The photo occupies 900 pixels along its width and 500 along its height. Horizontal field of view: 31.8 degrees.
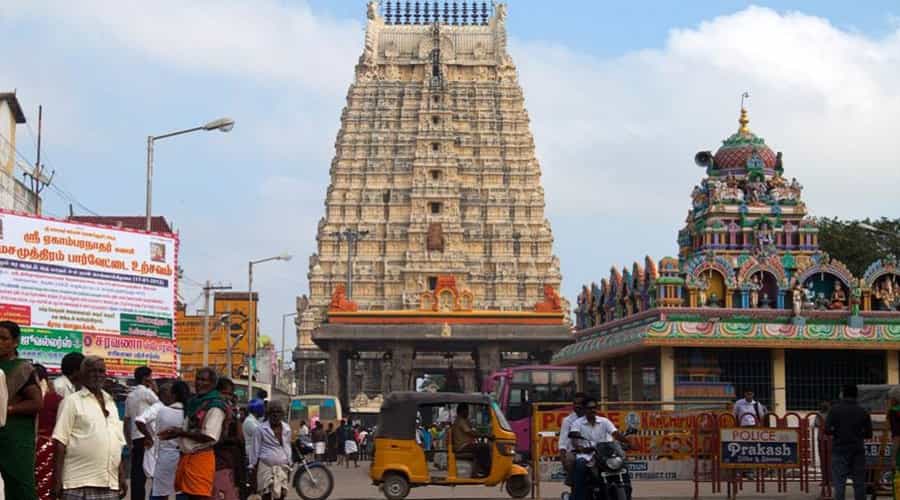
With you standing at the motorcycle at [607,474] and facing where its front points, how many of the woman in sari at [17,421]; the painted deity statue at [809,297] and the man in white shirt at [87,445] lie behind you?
1

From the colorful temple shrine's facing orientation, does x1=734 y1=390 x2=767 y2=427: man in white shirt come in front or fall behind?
in front

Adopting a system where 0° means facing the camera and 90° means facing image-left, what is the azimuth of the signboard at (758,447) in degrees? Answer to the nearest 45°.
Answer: approximately 0°

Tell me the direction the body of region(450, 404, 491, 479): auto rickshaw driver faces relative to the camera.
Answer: to the viewer's right

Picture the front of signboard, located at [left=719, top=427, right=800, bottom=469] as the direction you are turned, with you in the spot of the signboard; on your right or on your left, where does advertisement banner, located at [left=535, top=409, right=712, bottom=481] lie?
on your right

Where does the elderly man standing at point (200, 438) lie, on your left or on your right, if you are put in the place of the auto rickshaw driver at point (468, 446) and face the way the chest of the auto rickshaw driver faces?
on your right
